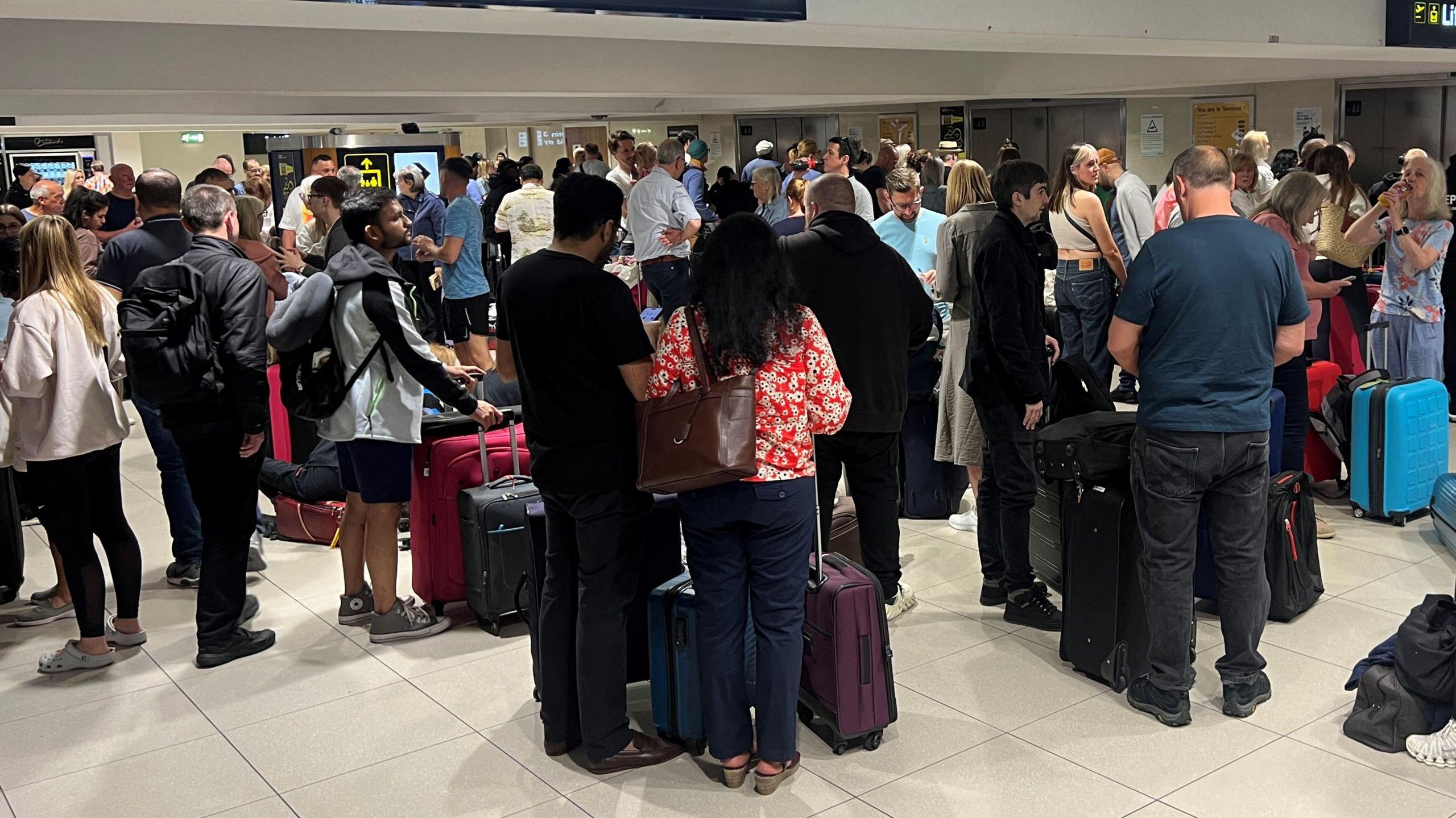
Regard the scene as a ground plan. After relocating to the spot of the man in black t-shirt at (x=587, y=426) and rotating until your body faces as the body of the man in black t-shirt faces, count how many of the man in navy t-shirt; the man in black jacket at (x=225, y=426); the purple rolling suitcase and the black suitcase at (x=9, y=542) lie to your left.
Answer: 2

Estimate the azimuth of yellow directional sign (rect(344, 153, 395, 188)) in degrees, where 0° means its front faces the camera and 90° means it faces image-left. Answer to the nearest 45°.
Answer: approximately 0°

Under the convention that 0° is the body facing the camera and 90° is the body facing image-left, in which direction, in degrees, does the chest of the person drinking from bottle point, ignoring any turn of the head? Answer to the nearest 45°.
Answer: approximately 45°

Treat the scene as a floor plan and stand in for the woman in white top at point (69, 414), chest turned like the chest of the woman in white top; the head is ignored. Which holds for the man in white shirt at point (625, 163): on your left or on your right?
on your right

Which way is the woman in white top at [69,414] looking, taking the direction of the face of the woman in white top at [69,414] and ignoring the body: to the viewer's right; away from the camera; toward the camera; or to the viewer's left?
away from the camera

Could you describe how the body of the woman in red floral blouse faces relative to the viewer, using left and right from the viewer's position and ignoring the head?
facing away from the viewer

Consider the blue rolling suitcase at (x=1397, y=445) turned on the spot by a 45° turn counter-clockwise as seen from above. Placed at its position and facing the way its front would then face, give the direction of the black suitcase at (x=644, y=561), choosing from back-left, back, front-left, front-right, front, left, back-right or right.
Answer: back-right

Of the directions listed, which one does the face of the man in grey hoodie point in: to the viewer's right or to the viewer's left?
to the viewer's right

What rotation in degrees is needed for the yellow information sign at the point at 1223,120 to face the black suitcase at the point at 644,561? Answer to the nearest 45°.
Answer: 0° — it already faces it
